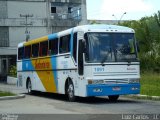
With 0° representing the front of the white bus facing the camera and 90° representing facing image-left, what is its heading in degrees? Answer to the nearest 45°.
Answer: approximately 315°
